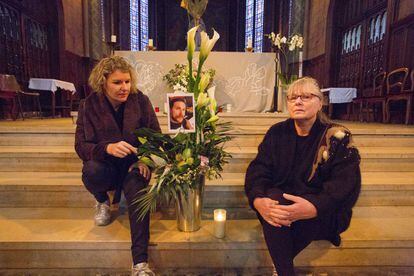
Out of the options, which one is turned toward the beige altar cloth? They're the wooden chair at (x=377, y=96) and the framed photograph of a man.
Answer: the wooden chair

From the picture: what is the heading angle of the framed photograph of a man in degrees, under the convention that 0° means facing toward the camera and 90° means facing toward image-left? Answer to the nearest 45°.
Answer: approximately 0°

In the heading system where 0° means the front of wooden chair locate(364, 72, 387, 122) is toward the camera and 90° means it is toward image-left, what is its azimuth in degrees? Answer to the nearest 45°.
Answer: approximately 45°

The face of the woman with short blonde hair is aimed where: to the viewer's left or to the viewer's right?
to the viewer's right

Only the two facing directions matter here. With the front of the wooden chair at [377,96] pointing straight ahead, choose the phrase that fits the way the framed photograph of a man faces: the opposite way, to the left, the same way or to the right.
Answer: to the left

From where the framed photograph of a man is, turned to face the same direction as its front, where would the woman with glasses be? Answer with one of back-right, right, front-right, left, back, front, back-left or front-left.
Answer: left

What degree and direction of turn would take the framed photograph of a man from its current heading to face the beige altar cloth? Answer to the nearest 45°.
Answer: approximately 180°

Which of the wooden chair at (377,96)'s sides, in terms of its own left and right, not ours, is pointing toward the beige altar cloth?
front

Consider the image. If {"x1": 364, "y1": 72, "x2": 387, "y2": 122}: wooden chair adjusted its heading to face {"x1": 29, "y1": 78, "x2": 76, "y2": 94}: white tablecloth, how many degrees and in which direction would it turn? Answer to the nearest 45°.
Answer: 0° — it already faces it

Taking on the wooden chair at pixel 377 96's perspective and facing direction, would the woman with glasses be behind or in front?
in front

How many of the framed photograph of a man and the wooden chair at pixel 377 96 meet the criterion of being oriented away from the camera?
0
